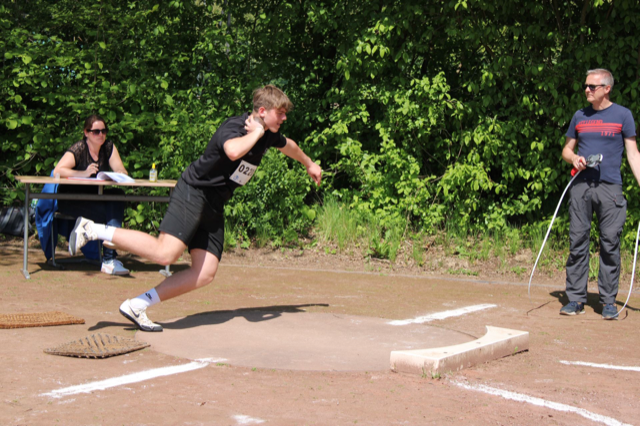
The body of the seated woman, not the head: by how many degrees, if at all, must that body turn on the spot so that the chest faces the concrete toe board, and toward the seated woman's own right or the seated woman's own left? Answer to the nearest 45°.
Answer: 0° — they already face it

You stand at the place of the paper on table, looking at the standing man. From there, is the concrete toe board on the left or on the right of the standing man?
right

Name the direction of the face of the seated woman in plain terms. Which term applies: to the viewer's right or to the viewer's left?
to the viewer's right

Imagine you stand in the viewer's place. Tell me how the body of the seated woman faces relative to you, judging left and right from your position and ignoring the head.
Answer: facing the viewer and to the right of the viewer

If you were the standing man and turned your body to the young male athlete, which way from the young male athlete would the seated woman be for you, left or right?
right

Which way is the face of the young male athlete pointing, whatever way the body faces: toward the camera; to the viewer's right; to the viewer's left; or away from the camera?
to the viewer's right

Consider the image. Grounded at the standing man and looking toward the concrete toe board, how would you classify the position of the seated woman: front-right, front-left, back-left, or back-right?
front-right

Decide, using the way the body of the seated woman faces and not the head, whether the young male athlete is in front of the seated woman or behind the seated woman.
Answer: in front

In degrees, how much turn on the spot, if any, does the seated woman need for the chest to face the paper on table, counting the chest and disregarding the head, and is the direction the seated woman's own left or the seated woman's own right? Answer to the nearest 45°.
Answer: approximately 45° to the seated woman's own right
